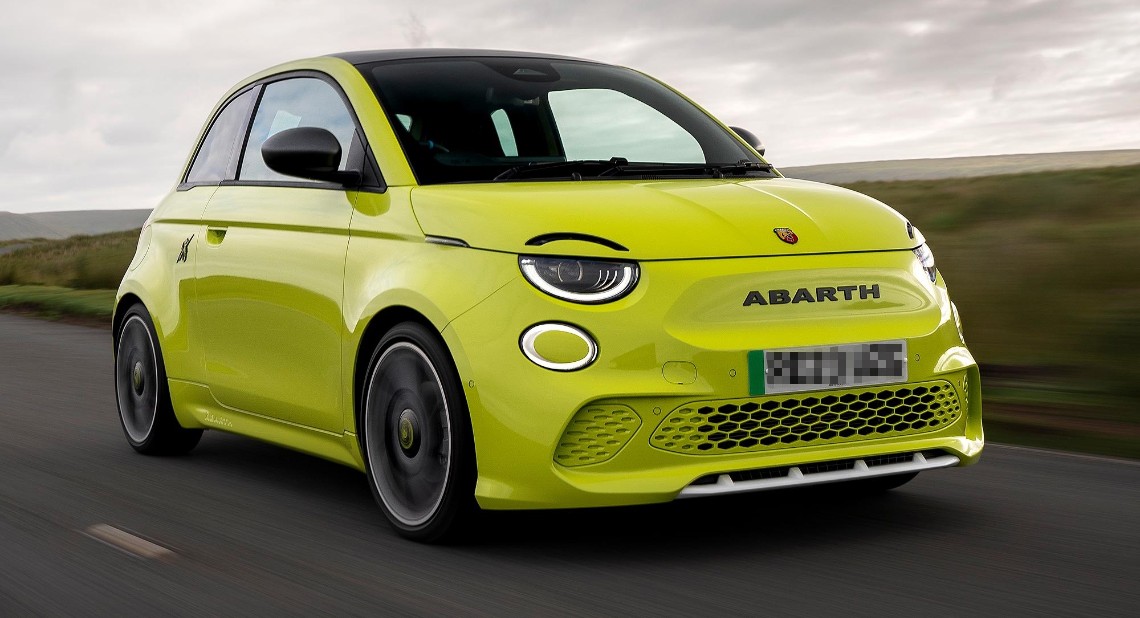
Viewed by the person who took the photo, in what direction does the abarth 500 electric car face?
facing the viewer and to the right of the viewer
